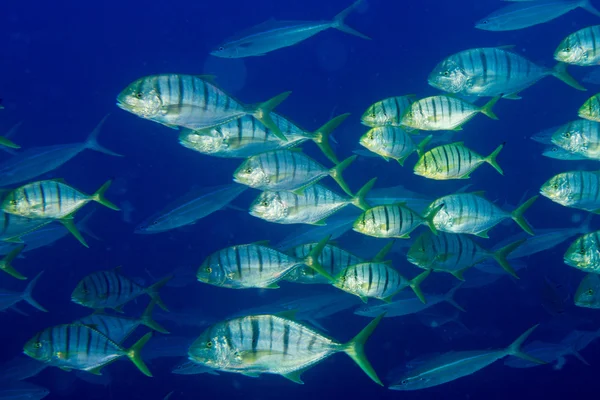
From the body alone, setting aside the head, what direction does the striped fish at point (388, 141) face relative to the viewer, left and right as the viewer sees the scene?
facing to the left of the viewer

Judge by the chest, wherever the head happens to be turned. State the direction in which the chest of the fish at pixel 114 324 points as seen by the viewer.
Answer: to the viewer's left

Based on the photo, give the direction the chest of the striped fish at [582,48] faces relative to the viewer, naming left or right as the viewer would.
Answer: facing to the left of the viewer

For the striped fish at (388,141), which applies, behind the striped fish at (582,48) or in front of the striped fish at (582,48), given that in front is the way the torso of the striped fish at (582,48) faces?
in front

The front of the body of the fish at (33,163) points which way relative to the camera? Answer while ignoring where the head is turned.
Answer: to the viewer's left

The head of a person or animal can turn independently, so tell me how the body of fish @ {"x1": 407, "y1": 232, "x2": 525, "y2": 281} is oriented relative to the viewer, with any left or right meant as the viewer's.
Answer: facing to the left of the viewer

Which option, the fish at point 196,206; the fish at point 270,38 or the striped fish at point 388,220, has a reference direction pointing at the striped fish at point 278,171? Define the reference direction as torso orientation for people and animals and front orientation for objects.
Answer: the striped fish at point 388,220

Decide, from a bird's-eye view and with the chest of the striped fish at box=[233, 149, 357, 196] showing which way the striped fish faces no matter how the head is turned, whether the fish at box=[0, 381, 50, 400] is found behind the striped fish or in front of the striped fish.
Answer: in front

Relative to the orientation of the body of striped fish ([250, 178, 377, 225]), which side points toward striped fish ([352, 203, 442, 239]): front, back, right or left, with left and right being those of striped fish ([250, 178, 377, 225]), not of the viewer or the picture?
back

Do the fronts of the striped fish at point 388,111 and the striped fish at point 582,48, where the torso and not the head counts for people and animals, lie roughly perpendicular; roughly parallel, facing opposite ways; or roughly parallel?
roughly parallel

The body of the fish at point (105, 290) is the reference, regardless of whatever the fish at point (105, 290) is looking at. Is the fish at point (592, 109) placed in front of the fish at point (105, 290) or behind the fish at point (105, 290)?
behind

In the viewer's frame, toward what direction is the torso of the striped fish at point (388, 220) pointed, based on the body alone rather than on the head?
to the viewer's left

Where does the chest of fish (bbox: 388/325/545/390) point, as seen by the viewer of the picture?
to the viewer's left

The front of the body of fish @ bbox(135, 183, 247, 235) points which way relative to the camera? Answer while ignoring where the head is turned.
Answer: to the viewer's left

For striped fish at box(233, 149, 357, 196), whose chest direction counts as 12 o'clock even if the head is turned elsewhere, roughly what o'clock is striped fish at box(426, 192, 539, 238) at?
striped fish at box(426, 192, 539, 238) is roughly at 6 o'clock from striped fish at box(233, 149, 357, 196).
